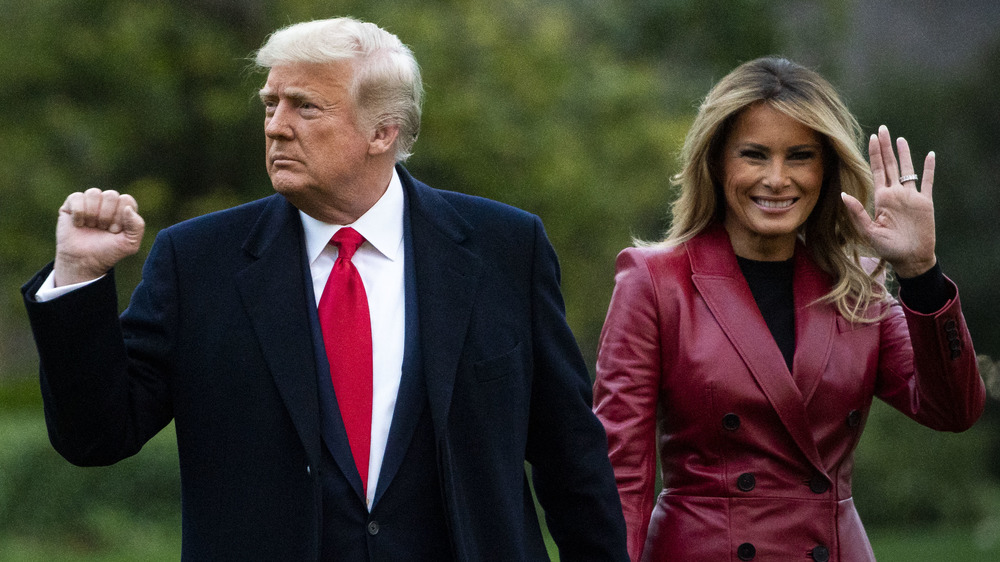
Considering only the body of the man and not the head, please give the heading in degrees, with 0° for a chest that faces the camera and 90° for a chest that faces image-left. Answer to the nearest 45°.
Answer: approximately 0°

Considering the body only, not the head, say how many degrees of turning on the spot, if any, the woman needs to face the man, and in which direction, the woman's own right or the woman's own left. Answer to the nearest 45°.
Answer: approximately 45° to the woman's own right

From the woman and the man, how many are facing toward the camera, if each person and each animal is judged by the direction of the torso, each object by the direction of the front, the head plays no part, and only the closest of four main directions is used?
2

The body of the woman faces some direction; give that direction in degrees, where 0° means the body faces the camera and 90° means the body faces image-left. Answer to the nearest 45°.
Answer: approximately 0°

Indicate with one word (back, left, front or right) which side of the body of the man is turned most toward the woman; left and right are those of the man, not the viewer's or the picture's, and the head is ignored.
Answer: left
